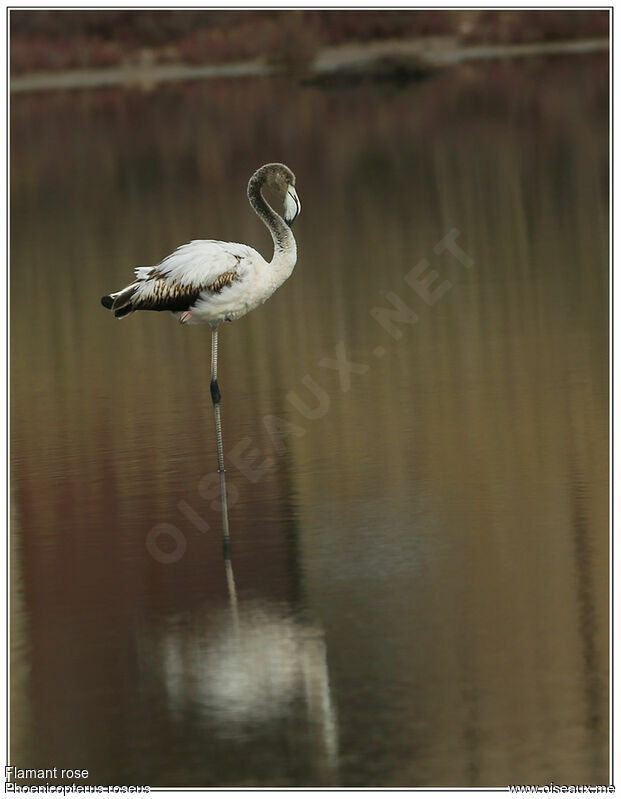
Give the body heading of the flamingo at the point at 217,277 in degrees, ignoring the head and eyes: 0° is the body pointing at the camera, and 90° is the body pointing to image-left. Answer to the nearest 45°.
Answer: approximately 270°
